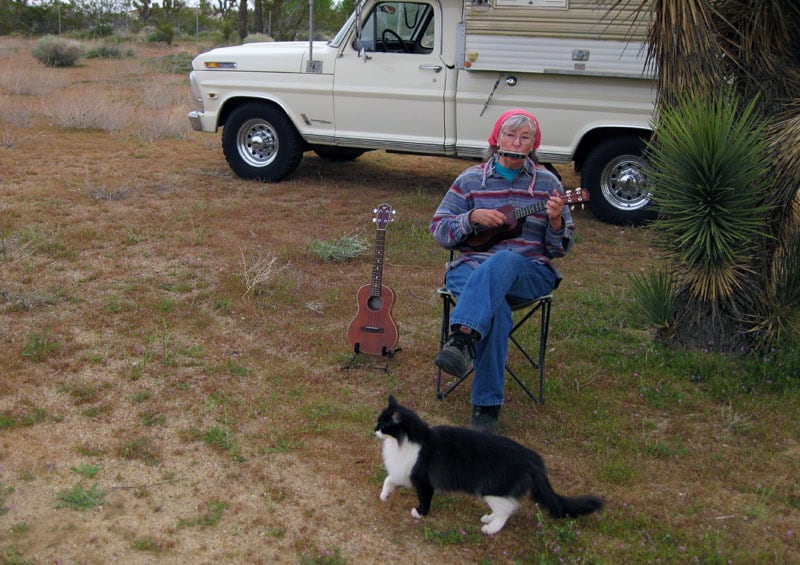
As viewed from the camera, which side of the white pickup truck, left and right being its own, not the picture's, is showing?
left

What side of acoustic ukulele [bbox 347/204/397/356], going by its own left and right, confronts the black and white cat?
front

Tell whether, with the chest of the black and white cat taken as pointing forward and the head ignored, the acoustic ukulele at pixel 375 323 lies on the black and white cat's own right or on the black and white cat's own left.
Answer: on the black and white cat's own right

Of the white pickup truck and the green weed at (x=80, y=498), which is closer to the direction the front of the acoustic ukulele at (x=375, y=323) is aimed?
the green weed

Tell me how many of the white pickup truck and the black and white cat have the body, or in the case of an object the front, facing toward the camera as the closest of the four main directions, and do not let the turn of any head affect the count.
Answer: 0

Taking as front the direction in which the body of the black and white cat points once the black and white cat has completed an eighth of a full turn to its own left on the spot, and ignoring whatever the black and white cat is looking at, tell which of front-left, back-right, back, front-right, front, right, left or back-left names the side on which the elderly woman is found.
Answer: back-right

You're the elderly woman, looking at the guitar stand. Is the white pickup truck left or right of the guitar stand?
right

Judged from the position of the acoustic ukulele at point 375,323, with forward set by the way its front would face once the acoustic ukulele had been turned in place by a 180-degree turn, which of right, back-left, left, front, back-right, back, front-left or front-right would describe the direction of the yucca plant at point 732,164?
right

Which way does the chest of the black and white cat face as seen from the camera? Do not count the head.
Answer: to the viewer's left

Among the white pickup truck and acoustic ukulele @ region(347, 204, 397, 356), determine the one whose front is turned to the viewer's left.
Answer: the white pickup truck

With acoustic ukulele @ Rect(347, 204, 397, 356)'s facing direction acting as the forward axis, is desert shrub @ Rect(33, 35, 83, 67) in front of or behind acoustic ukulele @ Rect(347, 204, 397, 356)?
behind

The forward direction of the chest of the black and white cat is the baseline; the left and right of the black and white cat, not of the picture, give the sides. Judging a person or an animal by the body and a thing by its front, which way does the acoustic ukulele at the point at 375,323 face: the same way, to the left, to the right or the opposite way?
to the left

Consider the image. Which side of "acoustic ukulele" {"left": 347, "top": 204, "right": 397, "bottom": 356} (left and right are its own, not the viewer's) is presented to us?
front

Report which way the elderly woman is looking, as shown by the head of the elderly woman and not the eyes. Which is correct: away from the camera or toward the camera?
toward the camera

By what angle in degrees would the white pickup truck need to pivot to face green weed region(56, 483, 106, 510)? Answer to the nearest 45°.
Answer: approximately 90° to its left
